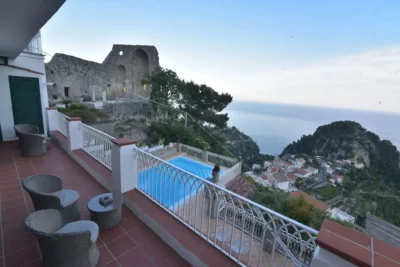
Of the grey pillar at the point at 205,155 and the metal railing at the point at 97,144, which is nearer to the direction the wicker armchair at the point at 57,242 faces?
the grey pillar

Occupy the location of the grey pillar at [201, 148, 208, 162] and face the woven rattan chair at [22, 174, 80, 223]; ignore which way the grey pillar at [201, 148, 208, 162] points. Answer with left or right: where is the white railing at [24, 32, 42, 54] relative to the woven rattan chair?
right

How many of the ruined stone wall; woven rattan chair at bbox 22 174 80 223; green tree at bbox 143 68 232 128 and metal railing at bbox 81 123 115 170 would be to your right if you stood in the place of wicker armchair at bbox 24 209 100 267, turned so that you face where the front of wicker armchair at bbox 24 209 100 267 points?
0

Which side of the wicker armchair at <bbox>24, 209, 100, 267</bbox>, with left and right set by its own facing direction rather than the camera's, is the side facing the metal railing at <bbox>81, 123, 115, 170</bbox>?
left

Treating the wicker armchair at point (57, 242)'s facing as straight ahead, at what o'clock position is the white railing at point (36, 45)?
The white railing is roughly at 9 o'clock from the wicker armchair.

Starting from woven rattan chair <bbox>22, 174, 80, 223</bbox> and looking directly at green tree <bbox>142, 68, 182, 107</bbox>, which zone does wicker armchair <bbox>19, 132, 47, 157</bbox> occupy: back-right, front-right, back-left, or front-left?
front-left

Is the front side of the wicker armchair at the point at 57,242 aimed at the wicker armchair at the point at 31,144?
no

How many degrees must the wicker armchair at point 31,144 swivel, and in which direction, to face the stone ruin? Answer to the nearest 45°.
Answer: approximately 45° to its left

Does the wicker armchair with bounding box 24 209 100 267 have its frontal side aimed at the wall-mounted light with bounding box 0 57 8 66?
no

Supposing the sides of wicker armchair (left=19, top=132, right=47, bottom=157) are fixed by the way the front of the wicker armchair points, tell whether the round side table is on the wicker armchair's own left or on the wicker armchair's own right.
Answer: on the wicker armchair's own right

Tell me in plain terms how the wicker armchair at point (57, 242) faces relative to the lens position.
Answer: facing to the right of the viewer

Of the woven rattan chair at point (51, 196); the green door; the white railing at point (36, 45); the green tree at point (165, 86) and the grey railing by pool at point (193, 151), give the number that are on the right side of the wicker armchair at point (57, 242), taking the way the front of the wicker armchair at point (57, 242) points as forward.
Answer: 0

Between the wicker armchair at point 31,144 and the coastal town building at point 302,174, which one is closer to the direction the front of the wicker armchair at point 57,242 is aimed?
the coastal town building

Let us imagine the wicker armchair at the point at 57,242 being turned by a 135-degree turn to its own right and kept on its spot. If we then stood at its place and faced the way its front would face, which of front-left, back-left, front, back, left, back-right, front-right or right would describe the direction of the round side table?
back
